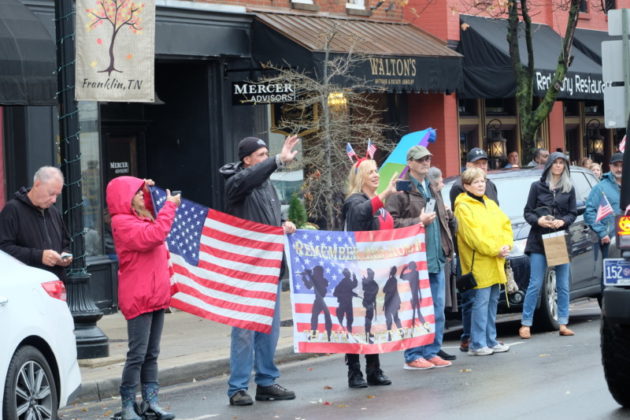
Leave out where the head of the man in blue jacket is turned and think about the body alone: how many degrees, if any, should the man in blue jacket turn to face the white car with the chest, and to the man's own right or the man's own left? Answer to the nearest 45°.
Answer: approximately 90° to the man's own right

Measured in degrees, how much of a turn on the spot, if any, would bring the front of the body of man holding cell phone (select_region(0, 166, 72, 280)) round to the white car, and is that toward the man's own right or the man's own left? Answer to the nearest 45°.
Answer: approximately 45° to the man's own right

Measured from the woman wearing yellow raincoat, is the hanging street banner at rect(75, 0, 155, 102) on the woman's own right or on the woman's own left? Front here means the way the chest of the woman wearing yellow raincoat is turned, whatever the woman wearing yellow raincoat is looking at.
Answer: on the woman's own right

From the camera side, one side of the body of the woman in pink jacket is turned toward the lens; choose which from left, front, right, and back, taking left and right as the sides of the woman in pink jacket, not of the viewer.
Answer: right

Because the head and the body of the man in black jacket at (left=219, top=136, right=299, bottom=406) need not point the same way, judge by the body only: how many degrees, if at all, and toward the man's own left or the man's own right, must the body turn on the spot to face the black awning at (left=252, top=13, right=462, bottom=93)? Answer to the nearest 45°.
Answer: approximately 135° to the man's own left

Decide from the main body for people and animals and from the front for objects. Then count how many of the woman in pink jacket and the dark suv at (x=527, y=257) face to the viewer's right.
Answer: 1

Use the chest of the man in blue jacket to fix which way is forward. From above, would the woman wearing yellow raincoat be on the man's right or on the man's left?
on the man's right

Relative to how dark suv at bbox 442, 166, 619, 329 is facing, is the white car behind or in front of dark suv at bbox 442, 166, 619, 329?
in front

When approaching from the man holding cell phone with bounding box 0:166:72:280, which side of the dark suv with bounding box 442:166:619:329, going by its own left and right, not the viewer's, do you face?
front

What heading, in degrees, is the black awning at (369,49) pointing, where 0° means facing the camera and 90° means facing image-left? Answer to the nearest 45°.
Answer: approximately 315°

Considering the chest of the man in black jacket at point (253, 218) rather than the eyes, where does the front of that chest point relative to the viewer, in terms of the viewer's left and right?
facing the viewer and to the right of the viewer

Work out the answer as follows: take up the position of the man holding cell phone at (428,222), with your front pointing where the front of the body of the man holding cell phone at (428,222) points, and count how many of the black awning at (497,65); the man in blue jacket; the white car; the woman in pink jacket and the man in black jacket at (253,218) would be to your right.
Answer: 3
